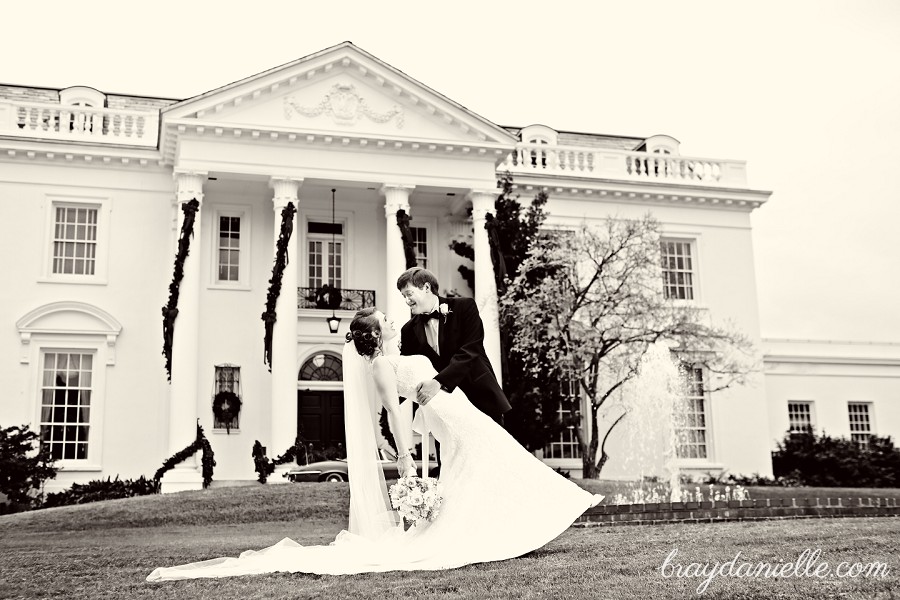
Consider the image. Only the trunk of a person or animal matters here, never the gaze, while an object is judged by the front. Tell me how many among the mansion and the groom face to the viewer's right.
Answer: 0

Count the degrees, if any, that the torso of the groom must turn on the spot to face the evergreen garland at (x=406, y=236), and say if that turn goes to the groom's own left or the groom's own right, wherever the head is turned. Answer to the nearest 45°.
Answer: approximately 135° to the groom's own right

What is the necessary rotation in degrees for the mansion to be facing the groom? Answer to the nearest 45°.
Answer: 0° — it already faces them

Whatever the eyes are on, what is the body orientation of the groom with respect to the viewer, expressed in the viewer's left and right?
facing the viewer and to the left of the viewer

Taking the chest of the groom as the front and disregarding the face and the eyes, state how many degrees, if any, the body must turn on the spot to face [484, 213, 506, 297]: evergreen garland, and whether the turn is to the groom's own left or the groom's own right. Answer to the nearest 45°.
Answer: approximately 135° to the groom's own right

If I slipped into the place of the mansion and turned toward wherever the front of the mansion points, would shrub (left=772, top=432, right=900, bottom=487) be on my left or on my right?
on my left

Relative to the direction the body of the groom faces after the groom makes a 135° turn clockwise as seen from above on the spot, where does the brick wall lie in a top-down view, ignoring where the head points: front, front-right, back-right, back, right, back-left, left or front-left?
front-right

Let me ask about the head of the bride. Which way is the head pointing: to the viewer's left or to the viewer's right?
to the viewer's right

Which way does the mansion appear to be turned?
toward the camera

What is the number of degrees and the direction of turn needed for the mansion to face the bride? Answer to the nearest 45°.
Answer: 0° — it already faces them
